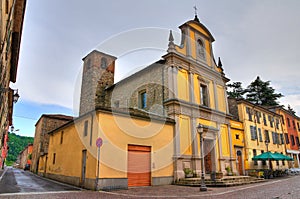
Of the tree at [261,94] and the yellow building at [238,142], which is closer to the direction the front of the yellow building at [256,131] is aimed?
the yellow building

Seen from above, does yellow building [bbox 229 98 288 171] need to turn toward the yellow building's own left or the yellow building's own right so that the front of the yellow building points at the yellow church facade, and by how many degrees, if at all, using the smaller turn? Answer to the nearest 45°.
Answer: approximately 45° to the yellow building's own right
